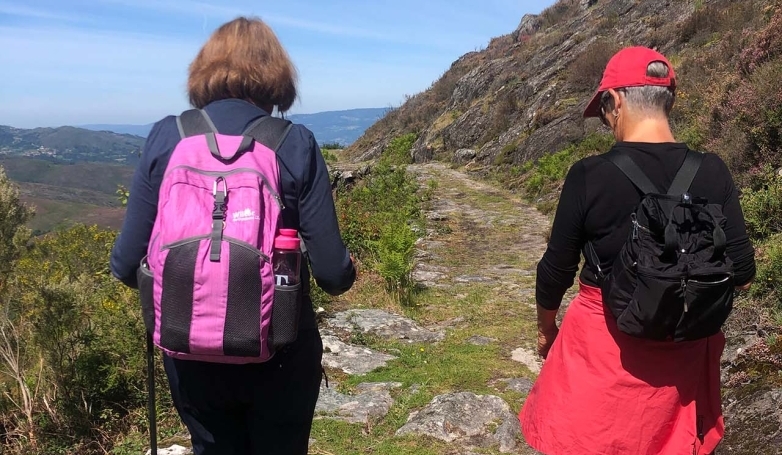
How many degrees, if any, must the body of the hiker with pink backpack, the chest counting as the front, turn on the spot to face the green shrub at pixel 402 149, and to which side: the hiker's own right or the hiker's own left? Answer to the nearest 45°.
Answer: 0° — they already face it

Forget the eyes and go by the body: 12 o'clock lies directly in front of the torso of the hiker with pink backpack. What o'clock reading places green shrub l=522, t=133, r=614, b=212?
The green shrub is roughly at 1 o'clock from the hiker with pink backpack.

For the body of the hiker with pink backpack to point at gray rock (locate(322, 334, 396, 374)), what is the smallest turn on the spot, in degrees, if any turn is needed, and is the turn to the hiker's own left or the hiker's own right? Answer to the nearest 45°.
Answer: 0° — they already face it

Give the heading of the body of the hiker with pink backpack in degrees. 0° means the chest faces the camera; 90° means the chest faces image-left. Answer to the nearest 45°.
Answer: approximately 180°

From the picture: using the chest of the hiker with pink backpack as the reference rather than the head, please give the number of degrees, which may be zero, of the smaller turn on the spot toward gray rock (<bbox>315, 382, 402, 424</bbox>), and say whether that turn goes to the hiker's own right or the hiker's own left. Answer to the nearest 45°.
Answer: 0° — they already face it

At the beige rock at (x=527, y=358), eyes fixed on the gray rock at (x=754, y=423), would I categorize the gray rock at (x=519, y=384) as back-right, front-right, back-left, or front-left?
front-right

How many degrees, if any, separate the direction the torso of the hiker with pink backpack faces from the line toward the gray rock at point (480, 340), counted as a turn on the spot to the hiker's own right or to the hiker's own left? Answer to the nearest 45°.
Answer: approximately 45° to the hiker's own right

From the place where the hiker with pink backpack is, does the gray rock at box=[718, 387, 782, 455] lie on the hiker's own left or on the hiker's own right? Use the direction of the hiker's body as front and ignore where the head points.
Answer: on the hiker's own right

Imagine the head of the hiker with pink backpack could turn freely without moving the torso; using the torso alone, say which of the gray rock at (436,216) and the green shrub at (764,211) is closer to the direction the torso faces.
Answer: the gray rock

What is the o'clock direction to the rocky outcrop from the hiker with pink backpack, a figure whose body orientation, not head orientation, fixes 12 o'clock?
The rocky outcrop is roughly at 1 o'clock from the hiker with pink backpack.

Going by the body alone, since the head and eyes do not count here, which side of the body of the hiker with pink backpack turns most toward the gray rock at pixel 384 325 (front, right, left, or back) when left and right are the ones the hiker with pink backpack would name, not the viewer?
front

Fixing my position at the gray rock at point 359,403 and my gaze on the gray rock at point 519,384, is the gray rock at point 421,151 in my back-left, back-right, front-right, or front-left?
front-left

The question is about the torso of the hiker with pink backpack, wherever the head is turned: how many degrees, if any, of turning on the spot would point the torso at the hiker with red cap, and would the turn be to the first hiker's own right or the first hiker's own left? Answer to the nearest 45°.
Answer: approximately 90° to the first hiker's own right

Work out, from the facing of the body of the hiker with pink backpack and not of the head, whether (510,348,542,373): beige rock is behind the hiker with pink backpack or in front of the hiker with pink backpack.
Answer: in front

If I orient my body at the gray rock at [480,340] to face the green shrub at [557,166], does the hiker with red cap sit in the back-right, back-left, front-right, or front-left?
back-right

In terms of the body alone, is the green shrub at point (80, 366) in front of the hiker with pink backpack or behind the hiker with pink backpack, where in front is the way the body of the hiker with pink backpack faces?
in front

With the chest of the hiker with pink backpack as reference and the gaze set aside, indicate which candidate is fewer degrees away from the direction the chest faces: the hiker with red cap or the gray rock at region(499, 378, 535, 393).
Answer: the gray rock
